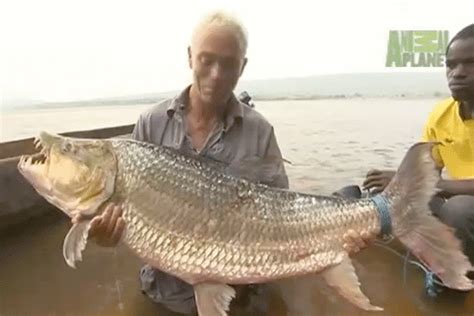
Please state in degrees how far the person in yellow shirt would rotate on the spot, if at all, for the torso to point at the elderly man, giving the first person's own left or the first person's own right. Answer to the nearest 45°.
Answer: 0° — they already face them

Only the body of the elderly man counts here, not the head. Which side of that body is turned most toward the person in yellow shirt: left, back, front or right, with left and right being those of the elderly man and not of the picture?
left

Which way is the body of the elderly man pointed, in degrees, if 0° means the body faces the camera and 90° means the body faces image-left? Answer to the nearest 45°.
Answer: approximately 0°

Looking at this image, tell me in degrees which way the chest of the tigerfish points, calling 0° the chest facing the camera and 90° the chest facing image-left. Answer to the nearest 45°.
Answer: approximately 90°

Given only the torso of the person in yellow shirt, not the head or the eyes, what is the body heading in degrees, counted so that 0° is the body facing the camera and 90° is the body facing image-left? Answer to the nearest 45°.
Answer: approximately 45°
